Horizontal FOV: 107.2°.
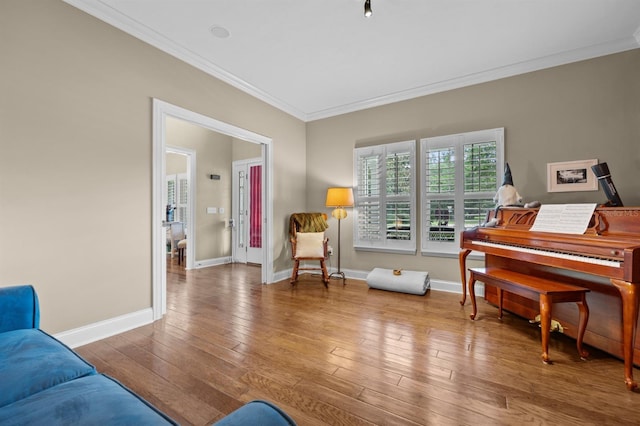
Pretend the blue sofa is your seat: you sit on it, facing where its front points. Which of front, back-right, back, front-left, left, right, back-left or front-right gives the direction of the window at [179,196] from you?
front-left

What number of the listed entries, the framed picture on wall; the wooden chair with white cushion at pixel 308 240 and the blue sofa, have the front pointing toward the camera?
2

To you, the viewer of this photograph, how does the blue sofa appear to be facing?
facing away from the viewer and to the right of the viewer

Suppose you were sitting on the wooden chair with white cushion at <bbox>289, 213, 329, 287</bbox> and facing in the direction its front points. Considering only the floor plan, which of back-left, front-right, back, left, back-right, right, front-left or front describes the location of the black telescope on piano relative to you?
front-left

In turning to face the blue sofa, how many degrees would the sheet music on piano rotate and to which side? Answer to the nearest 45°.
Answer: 0° — it already faces it

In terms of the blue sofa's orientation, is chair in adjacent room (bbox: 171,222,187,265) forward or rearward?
forward

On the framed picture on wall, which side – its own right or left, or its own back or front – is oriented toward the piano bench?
front

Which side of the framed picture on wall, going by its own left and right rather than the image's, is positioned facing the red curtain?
right

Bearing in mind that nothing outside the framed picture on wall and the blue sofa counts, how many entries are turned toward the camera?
1

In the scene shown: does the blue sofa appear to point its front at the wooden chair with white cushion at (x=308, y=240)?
yes

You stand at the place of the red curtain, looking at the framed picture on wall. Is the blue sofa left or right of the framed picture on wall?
right

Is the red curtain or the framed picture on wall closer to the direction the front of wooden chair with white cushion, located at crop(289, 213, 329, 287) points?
the framed picture on wall

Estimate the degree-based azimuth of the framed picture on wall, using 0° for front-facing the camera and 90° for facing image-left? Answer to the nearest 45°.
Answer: approximately 0°

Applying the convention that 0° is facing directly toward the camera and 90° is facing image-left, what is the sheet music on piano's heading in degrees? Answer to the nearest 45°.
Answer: approximately 45°
